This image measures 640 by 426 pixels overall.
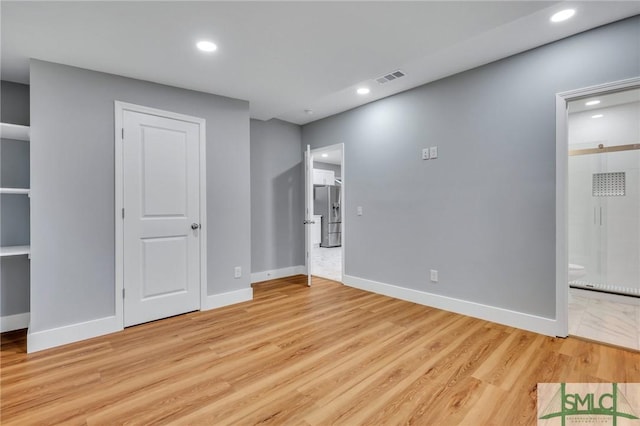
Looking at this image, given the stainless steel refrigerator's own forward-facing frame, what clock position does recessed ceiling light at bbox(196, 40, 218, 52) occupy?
The recessed ceiling light is roughly at 2 o'clock from the stainless steel refrigerator.

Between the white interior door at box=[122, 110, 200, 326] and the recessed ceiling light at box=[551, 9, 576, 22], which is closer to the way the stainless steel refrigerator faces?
the recessed ceiling light

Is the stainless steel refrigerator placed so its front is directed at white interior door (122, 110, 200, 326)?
no

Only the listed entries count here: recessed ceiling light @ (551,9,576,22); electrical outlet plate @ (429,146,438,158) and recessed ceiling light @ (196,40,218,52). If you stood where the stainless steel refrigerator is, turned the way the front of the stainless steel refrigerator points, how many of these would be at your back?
0

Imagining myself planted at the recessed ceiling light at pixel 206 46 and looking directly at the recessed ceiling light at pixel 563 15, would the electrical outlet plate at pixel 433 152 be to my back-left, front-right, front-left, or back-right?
front-left

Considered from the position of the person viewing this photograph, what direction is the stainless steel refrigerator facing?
facing the viewer and to the right of the viewer

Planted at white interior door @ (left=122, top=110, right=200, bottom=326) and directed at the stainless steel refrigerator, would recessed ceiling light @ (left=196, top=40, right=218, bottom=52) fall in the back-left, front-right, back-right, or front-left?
back-right

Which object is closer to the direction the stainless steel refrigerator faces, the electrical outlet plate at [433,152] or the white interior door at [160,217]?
the electrical outlet plate

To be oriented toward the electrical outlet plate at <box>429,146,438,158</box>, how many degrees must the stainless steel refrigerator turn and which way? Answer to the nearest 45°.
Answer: approximately 45° to its right

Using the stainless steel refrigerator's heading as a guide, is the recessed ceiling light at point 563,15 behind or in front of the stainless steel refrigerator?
in front

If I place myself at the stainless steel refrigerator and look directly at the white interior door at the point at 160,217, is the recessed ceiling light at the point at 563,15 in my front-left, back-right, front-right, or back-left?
front-left
